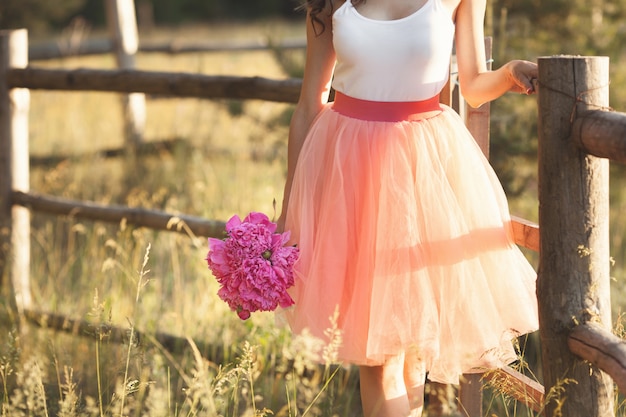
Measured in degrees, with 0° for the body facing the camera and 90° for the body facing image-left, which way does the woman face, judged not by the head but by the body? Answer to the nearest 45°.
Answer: approximately 0°
